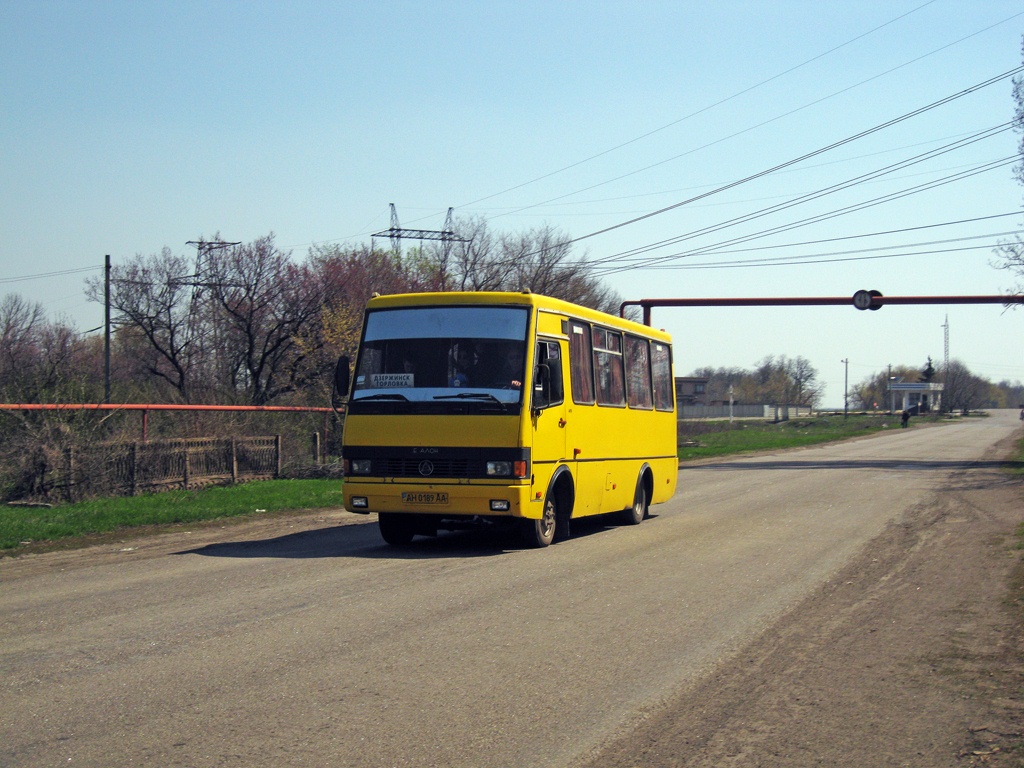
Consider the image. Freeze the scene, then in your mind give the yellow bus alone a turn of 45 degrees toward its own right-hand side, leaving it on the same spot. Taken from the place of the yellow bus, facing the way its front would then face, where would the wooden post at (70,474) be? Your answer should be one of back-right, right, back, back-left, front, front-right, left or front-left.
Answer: front-right

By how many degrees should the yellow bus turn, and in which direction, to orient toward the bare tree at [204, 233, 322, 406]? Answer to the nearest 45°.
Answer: approximately 135° to its right

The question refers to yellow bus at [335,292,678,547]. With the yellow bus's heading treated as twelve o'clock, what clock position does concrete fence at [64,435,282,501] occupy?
The concrete fence is roughly at 3 o'clock from the yellow bus.

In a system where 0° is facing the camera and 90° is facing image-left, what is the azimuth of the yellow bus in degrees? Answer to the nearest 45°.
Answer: approximately 45°
